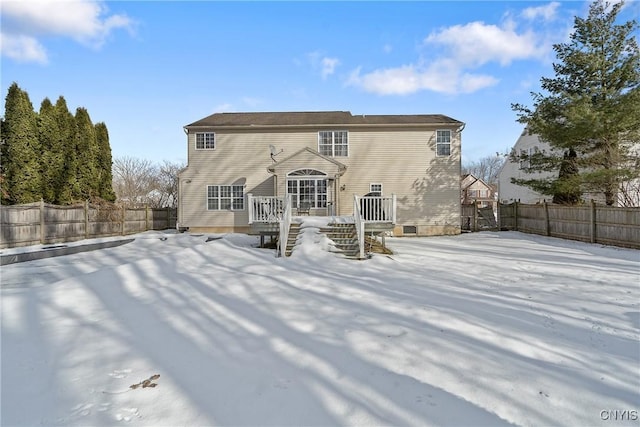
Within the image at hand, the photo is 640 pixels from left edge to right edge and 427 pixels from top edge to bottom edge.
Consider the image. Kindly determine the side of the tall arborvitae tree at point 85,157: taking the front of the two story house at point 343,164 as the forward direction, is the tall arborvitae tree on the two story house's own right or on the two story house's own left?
on the two story house's own left

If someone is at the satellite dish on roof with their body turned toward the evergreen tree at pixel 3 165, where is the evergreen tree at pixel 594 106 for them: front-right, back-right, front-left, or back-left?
back-left

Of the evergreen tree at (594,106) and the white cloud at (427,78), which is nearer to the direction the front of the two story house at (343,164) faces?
the white cloud

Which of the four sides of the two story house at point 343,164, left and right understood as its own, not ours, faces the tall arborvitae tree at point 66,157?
left

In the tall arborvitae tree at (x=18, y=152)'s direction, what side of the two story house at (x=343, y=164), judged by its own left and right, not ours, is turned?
left

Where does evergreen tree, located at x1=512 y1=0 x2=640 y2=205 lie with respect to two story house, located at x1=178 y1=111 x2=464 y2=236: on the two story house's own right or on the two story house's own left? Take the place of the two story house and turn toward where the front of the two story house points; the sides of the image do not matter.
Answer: on the two story house's own right

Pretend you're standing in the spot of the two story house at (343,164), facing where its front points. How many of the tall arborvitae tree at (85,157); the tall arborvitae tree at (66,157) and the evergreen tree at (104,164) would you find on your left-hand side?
3

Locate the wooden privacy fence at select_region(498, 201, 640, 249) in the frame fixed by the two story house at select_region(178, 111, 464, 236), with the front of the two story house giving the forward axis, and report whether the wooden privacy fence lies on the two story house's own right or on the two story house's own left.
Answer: on the two story house's own right

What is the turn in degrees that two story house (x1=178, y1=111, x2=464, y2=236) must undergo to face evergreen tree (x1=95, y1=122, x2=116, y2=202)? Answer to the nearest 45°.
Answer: approximately 90° to its left

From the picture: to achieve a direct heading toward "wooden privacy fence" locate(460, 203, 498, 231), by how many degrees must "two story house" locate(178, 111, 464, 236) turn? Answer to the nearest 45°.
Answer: approximately 45° to its right

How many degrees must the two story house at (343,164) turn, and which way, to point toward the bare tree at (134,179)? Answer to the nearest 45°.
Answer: approximately 45° to its left

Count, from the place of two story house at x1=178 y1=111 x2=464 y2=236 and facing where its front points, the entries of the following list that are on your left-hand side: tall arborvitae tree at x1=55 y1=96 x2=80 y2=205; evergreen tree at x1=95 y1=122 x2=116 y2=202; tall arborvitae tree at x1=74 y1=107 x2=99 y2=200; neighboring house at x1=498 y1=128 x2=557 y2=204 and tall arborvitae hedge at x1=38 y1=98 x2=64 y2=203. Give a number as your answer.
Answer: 4

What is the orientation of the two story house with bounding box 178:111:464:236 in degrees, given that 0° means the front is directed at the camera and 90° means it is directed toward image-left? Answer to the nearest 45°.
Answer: approximately 180°
